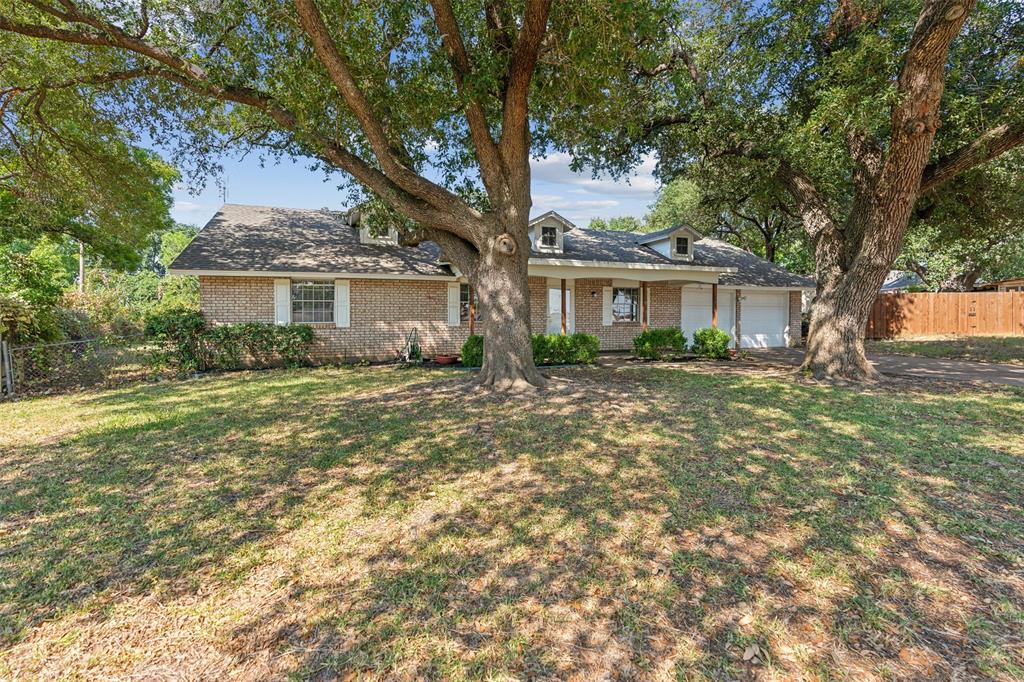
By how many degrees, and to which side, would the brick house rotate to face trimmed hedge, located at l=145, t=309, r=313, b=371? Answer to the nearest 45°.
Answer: approximately 45° to its right

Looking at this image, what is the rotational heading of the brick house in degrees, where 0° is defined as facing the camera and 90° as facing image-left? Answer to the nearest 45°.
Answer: approximately 0°

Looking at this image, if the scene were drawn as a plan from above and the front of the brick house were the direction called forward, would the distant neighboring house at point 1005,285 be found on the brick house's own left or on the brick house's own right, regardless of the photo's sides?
on the brick house's own left

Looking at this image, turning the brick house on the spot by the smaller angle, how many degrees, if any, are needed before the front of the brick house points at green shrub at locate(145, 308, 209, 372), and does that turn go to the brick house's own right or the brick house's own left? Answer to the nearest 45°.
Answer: approximately 45° to the brick house's own right

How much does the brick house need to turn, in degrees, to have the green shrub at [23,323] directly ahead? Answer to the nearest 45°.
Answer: approximately 45° to its right

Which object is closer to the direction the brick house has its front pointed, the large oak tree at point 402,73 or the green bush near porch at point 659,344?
the large oak tree

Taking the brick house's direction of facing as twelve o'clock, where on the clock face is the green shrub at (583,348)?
The green shrub is roughly at 10 o'clock from the brick house.

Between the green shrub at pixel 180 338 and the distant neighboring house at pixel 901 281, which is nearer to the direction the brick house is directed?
the green shrub

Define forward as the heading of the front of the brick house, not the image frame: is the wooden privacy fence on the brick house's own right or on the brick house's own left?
on the brick house's own left

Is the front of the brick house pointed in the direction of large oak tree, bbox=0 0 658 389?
yes
